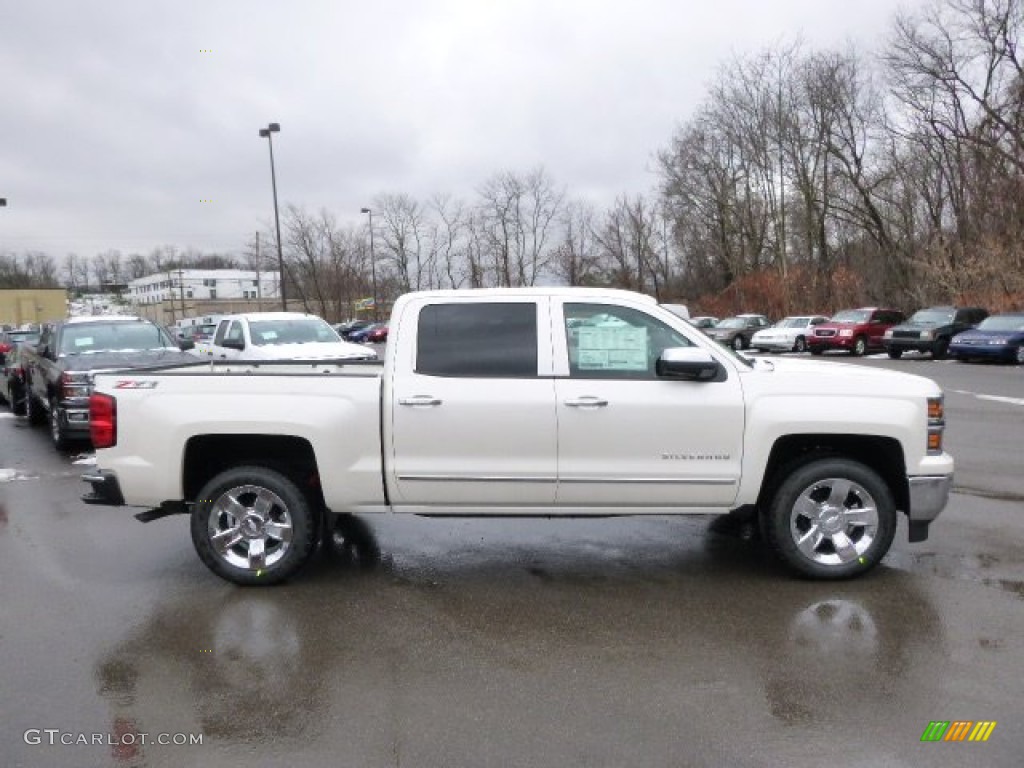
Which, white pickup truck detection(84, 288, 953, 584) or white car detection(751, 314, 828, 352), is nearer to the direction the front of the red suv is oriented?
the white pickup truck

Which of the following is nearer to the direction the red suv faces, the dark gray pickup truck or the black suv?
the dark gray pickup truck

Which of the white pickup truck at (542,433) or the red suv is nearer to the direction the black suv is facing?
the white pickup truck

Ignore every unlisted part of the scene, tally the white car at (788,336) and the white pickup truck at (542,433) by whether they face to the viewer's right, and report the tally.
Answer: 1

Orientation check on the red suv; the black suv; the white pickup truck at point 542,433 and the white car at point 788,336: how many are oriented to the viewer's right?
1

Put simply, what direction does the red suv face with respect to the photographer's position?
facing the viewer and to the left of the viewer

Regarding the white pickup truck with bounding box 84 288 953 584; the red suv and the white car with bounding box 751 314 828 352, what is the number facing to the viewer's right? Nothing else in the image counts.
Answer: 1

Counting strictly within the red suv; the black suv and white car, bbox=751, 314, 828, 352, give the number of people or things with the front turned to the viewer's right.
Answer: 0

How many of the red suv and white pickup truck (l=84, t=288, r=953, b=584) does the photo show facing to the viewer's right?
1

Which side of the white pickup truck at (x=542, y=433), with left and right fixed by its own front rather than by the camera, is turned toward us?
right

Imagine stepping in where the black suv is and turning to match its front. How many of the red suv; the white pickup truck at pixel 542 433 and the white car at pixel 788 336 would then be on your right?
2

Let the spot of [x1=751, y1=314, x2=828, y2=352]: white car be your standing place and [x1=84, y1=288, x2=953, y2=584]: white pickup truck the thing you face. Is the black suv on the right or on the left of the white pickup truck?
left

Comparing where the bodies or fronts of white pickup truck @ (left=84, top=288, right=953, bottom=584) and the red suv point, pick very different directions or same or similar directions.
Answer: very different directions

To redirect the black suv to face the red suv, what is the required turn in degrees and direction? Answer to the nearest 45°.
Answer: approximately 90° to its right
